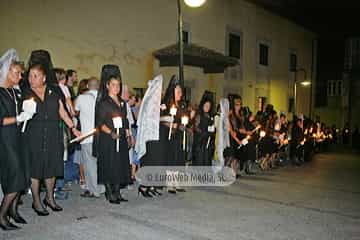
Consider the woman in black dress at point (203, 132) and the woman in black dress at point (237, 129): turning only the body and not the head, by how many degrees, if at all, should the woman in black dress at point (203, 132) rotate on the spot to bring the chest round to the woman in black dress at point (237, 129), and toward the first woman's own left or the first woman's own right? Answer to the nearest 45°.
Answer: approximately 90° to the first woman's own left

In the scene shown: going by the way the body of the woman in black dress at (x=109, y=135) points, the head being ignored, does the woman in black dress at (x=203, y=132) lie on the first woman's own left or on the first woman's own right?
on the first woman's own left

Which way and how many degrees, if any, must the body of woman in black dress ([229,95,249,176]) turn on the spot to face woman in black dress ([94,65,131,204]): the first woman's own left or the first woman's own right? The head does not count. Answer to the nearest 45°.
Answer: approximately 90° to the first woman's own right

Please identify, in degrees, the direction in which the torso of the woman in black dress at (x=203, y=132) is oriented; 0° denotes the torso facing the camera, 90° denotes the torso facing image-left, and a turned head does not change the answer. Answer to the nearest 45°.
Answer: approximately 315°

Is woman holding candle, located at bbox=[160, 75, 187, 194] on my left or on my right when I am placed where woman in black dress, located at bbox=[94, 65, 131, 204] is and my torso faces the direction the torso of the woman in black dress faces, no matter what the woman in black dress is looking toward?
on my left

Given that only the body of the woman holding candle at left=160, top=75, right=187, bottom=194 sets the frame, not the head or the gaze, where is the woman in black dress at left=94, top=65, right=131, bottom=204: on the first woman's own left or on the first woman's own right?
on the first woman's own right

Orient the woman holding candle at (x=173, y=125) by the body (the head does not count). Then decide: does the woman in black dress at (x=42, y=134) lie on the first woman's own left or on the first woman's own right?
on the first woman's own right

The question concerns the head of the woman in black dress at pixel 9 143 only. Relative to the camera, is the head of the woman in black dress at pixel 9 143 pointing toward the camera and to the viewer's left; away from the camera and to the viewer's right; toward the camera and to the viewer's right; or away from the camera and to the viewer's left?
toward the camera and to the viewer's right
